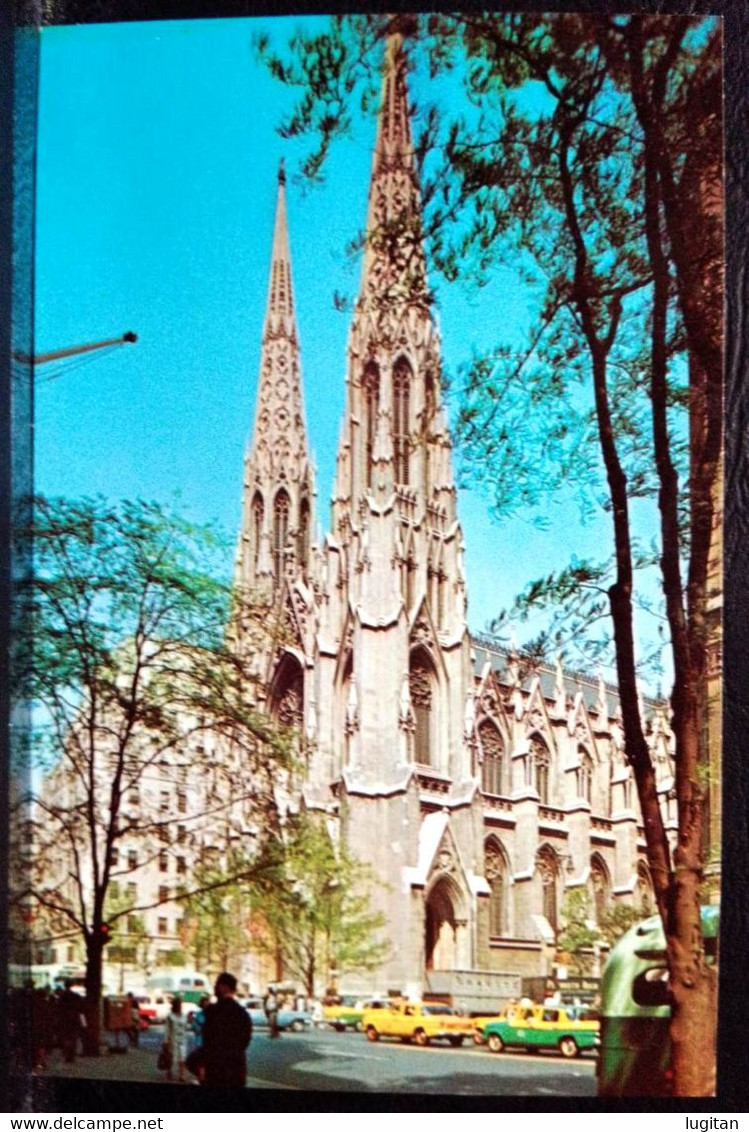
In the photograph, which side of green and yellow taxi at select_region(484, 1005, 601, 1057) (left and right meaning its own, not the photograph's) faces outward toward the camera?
left

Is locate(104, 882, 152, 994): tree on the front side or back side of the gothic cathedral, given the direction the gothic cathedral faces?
on the front side

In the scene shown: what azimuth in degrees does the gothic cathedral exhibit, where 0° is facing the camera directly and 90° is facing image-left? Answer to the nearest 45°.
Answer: approximately 45°

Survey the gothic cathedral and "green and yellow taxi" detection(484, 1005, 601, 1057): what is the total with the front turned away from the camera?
0
